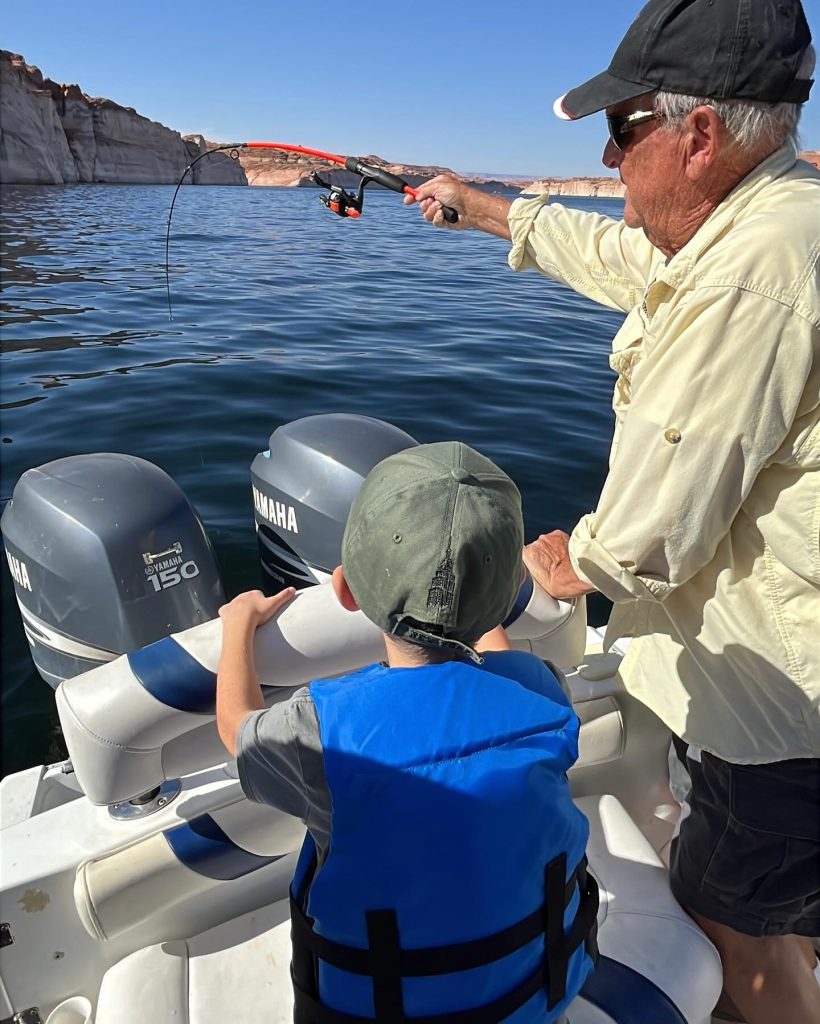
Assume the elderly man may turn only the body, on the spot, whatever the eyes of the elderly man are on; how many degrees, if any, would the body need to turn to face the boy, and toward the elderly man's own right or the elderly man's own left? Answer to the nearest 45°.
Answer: approximately 45° to the elderly man's own left

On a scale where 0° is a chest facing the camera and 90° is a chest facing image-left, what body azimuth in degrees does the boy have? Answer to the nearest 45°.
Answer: approximately 180°

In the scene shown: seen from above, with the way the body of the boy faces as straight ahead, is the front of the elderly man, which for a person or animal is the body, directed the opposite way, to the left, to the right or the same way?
to the left

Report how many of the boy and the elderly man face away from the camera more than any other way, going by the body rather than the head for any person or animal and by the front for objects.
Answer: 1

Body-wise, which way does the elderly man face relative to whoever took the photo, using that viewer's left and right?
facing to the left of the viewer

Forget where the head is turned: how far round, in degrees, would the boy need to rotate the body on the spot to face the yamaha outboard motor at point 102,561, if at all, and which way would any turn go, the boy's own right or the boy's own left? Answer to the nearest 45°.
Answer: approximately 45° to the boy's own left

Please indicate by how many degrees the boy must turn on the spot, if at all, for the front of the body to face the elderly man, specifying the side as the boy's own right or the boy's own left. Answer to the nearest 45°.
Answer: approximately 45° to the boy's own right
